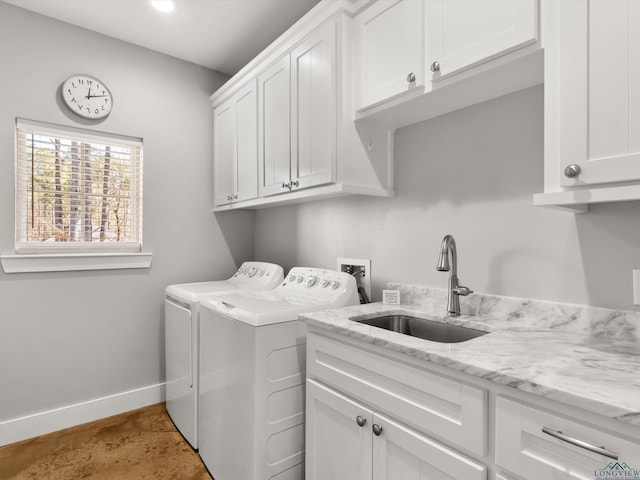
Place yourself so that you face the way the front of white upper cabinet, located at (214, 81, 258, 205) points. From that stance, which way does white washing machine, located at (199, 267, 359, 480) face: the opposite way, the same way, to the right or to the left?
the same way

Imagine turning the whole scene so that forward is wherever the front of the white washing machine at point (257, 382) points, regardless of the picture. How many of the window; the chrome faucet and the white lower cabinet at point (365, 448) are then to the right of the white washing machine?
1

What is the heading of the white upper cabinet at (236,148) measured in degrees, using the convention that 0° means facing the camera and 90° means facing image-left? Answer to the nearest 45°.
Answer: approximately 45°

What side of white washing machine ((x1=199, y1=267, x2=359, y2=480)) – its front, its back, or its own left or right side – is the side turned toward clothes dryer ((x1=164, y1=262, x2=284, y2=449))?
right

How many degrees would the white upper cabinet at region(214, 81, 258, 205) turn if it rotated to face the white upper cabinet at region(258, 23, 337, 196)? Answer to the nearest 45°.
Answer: approximately 90° to its left

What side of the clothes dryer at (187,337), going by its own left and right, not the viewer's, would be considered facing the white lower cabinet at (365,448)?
left

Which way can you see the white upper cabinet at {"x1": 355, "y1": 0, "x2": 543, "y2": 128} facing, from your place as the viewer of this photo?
facing the viewer and to the left of the viewer

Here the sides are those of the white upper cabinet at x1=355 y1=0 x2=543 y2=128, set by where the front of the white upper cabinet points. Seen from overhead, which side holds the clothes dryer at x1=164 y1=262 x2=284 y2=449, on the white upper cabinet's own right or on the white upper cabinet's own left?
on the white upper cabinet's own right

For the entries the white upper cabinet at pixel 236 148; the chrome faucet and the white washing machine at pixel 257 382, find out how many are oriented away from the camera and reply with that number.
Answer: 0

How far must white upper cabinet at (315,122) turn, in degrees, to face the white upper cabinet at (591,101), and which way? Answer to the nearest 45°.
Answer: approximately 90° to its left

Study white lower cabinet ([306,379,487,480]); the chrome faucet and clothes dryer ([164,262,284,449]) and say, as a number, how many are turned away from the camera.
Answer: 0

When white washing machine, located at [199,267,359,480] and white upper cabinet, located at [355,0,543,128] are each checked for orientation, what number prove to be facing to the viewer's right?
0

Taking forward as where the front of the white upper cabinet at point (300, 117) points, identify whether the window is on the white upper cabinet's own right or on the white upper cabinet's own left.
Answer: on the white upper cabinet's own right

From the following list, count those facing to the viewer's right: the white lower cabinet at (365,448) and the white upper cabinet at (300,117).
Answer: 0

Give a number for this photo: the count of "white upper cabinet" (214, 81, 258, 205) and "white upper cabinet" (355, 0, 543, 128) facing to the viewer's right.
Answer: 0

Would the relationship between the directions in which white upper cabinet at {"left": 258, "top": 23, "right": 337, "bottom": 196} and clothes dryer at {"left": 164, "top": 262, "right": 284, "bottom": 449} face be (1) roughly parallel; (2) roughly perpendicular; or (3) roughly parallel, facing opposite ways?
roughly parallel
